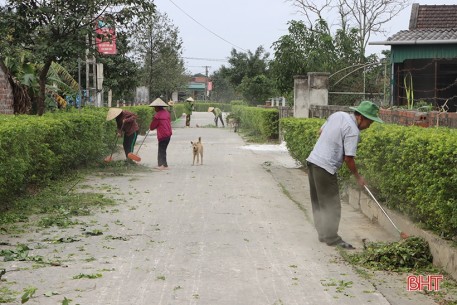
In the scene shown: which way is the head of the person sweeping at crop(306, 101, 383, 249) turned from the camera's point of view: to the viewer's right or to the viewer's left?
to the viewer's right

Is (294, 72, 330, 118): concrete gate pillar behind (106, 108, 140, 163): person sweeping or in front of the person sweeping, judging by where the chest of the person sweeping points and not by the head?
behind

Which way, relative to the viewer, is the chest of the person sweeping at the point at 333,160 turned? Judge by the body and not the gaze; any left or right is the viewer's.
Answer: facing to the right of the viewer

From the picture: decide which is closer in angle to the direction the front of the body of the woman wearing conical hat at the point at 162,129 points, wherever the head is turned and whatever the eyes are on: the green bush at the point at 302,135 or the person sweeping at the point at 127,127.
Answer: the person sweeping

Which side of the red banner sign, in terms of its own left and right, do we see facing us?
front

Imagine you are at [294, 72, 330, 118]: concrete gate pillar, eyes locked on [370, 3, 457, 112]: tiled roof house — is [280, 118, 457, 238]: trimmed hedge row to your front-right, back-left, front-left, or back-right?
front-right

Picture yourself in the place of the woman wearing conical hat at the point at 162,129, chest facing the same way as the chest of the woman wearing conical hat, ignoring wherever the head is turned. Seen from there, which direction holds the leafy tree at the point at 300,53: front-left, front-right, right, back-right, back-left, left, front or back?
right

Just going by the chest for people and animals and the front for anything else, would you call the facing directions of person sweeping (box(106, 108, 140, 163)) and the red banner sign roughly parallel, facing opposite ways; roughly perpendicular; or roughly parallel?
roughly perpendicular

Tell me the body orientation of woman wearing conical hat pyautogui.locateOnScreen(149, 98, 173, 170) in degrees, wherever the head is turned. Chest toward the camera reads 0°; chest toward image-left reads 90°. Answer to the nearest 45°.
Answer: approximately 135°

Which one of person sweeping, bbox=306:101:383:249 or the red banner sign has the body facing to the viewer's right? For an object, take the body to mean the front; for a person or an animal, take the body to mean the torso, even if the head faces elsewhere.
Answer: the person sweeping

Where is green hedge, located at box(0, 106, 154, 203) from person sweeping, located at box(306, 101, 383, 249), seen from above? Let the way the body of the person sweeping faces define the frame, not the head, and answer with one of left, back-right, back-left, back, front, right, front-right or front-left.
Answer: back-left

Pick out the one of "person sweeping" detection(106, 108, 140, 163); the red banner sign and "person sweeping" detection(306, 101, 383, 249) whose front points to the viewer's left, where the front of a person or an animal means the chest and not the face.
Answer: "person sweeping" detection(106, 108, 140, 163)
